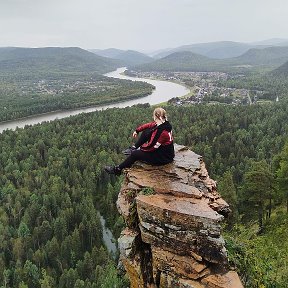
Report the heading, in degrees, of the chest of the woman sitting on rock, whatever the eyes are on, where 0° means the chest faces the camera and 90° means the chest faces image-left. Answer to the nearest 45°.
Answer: approximately 90°
